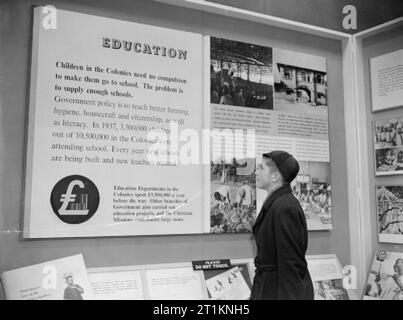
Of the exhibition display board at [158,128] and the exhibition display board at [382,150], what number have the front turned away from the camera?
0

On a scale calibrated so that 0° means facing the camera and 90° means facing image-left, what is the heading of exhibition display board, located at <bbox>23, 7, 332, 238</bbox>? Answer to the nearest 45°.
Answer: approximately 315°

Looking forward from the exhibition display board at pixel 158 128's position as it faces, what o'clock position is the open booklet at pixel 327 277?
The open booklet is roughly at 10 o'clock from the exhibition display board.

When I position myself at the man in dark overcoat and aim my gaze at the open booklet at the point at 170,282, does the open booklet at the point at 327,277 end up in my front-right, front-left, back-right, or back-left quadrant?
back-right

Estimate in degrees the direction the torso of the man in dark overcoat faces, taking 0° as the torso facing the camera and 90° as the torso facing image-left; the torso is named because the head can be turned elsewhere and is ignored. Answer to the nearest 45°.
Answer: approximately 90°

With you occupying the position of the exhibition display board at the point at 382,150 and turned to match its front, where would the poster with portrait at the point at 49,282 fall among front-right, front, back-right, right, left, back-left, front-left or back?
front

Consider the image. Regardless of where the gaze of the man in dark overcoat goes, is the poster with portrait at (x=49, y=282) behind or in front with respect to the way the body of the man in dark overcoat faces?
in front

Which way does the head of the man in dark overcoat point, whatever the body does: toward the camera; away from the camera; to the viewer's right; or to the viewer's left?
to the viewer's left

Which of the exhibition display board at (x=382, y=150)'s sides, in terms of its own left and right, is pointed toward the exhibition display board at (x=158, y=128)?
front

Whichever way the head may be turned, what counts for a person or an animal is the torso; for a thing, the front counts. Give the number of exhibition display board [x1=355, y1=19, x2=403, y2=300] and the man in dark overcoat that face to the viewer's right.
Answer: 0

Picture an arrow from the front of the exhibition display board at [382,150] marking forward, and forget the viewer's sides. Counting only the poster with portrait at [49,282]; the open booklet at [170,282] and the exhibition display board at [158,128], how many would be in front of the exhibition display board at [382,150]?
3

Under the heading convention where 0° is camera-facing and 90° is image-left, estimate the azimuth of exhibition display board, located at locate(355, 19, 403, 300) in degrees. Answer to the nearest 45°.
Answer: approximately 45°
